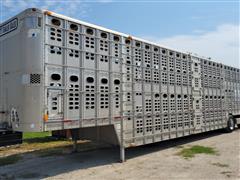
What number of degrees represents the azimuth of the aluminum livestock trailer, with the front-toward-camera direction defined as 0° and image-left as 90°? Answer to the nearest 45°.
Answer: approximately 45°
